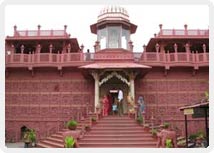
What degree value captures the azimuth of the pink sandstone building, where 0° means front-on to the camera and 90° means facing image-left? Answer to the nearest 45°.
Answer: approximately 0°

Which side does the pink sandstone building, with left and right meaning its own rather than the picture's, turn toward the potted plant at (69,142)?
front
